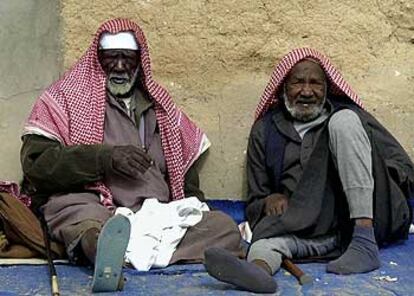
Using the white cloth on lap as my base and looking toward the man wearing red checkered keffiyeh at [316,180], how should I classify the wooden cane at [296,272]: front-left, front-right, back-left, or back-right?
front-right

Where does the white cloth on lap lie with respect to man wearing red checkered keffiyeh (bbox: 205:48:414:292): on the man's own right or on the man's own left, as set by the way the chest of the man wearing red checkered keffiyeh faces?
on the man's own right

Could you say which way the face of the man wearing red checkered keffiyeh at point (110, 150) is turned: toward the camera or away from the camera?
toward the camera

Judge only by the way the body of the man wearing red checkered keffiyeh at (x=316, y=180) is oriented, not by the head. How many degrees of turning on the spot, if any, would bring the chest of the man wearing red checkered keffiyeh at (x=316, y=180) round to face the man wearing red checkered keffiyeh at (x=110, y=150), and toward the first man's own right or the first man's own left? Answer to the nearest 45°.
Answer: approximately 90° to the first man's own right

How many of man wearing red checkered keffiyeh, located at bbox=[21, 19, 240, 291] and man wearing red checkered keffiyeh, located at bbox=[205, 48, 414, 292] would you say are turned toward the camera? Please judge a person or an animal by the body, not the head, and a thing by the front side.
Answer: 2

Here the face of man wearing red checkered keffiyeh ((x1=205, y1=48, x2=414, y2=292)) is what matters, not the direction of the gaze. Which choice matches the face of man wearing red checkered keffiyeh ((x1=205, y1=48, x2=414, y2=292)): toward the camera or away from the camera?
toward the camera

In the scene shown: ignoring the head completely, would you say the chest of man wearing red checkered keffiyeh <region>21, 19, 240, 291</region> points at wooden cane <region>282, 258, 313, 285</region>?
no

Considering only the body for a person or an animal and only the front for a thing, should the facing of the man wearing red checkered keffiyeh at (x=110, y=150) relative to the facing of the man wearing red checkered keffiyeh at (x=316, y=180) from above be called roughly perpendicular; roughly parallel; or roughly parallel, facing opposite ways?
roughly parallel

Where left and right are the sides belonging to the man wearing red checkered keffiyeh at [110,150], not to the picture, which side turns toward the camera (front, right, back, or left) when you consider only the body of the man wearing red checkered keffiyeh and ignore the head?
front

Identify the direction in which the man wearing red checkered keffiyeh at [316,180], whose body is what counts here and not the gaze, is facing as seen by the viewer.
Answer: toward the camera

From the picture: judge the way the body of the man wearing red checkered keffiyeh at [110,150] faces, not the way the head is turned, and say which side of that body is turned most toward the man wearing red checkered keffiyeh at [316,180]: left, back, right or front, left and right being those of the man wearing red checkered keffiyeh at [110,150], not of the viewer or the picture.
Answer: left
